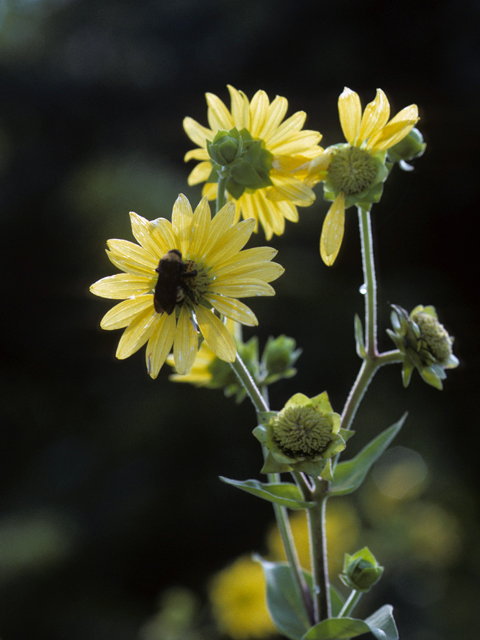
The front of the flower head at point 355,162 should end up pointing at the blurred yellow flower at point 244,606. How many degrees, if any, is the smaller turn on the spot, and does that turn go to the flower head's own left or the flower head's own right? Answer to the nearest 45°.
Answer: approximately 135° to the flower head's own right

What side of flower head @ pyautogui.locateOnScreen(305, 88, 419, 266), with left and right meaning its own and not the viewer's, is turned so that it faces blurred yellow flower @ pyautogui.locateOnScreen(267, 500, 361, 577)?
back
